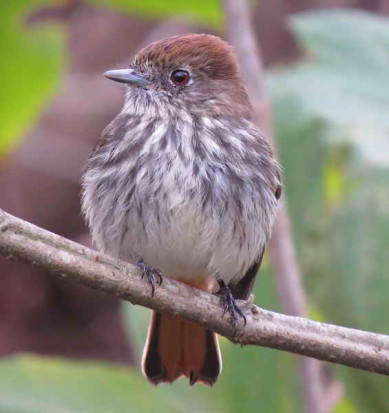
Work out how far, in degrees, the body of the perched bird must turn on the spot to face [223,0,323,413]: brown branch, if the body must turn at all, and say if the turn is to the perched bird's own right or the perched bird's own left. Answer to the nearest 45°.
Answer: approximately 135° to the perched bird's own left

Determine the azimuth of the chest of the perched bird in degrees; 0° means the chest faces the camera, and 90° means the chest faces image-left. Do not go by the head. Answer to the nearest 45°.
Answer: approximately 0°

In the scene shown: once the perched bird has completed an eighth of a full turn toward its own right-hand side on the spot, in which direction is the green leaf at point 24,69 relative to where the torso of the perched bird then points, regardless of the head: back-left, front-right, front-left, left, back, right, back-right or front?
right

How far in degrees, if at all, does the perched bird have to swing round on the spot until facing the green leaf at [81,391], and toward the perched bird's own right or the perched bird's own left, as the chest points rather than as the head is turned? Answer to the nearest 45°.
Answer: approximately 180°
